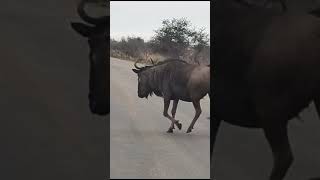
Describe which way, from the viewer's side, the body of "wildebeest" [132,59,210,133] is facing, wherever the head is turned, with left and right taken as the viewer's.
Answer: facing to the left of the viewer
